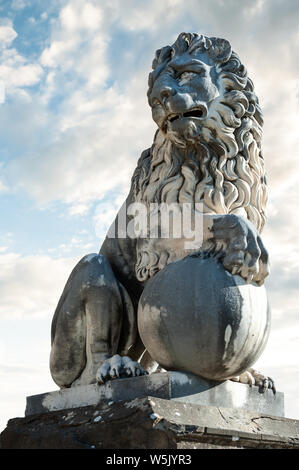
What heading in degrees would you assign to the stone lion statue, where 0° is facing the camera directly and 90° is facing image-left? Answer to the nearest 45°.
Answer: approximately 315°
